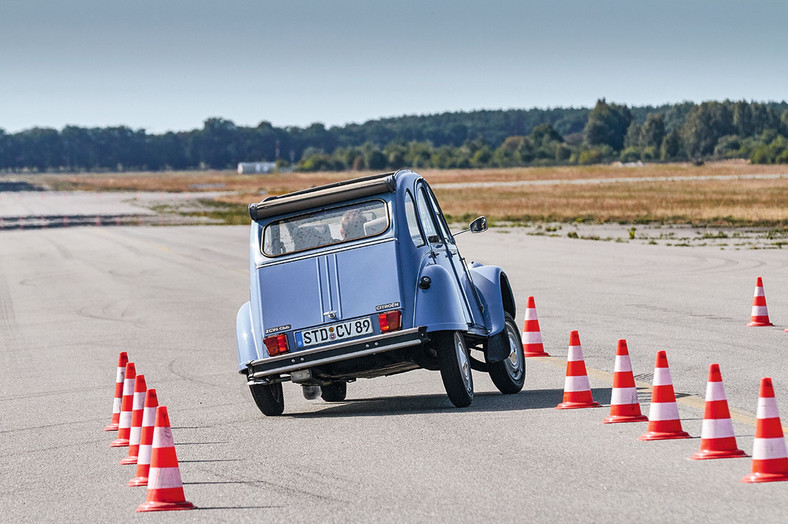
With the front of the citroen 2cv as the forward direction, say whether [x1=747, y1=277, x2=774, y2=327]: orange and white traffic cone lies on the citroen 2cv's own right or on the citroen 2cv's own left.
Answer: on the citroen 2cv's own right

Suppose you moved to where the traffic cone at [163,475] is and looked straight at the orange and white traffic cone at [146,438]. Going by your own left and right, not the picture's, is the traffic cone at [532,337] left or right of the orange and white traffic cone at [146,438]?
right

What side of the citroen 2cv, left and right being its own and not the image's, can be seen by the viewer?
back

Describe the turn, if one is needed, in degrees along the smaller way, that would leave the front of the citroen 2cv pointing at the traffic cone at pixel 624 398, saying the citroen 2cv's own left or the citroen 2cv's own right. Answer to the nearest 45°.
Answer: approximately 135° to the citroen 2cv's own right

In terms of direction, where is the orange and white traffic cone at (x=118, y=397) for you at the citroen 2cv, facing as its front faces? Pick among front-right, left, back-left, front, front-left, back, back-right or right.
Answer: left

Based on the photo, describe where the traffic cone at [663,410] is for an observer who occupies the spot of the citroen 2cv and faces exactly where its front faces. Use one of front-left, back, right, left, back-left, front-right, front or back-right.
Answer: back-right

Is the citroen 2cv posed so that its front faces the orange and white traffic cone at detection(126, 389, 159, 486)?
no

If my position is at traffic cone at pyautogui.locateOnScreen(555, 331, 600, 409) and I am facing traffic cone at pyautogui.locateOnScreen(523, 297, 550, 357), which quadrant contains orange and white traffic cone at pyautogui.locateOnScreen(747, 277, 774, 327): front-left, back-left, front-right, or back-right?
front-right

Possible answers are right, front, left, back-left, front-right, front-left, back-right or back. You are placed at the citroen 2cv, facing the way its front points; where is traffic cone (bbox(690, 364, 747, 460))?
back-right

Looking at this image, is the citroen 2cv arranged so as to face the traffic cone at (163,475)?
no

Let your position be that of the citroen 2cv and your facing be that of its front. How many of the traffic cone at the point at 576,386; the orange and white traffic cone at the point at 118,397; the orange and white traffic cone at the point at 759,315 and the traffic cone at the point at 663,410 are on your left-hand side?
1

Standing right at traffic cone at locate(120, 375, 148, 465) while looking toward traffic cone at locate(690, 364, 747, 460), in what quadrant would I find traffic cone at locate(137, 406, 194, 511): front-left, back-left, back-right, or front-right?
front-right

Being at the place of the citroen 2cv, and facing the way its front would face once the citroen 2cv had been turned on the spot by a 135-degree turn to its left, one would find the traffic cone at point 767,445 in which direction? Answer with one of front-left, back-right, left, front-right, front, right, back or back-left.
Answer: left

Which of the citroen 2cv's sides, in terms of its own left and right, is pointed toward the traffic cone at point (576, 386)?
right

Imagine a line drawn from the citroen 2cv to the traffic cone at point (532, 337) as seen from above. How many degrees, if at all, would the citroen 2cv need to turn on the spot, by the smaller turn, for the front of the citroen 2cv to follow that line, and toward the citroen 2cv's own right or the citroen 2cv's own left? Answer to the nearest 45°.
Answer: approximately 45° to the citroen 2cv's own right
